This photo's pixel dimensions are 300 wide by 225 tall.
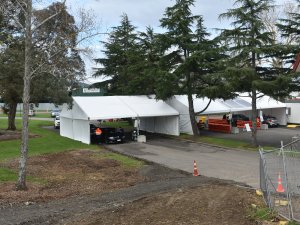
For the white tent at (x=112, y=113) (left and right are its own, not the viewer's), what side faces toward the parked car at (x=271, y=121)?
left

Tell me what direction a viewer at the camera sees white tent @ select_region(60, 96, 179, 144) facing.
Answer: facing the viewer and to the right of the viewer

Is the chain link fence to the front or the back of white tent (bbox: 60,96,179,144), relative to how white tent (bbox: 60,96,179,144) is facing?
to the front

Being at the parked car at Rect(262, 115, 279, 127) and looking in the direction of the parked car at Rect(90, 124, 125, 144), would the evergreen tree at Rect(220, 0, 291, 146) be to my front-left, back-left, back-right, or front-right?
front-left

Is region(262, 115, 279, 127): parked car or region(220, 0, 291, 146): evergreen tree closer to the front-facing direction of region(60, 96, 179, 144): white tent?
the evergreen tree

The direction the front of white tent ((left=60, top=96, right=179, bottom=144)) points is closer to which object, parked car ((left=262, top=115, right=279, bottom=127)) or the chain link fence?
the chain link fence
